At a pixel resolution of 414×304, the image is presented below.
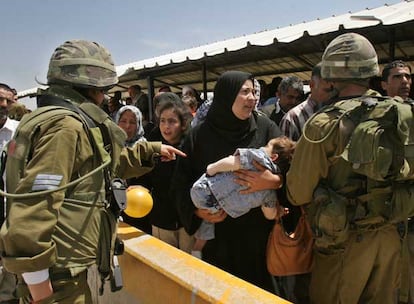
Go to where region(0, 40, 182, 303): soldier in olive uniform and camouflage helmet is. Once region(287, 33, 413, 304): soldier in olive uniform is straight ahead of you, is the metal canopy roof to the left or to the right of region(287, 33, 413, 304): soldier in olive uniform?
left

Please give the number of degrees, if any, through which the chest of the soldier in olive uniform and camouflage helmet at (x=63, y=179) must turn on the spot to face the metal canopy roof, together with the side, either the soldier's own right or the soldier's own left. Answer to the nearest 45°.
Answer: approximately 45° to the soldier's own left

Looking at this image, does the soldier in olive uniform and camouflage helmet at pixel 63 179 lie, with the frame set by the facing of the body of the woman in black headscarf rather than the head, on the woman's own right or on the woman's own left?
on the woman's own right

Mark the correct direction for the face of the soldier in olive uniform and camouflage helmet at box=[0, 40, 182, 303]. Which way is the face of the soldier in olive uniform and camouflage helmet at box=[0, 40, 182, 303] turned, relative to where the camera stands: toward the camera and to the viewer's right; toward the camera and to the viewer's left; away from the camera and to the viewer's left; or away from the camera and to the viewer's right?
away from the camera and to the viewer's right

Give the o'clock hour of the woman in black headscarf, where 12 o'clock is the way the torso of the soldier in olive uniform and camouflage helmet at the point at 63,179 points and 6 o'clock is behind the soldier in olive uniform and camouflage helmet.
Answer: The woman in black headscarf is roughly at 11 o'clock from the soldier in olive uniform and camouflage helmet.

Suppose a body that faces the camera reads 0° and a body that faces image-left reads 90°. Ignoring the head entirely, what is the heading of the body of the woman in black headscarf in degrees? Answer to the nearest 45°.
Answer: approximately 315°

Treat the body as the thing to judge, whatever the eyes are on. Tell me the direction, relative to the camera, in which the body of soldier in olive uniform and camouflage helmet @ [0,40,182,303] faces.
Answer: to the viewer's right

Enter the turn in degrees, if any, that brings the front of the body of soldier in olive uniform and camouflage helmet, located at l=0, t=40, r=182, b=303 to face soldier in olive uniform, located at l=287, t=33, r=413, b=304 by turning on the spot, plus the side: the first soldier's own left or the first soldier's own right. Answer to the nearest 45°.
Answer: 0° — they already face them
